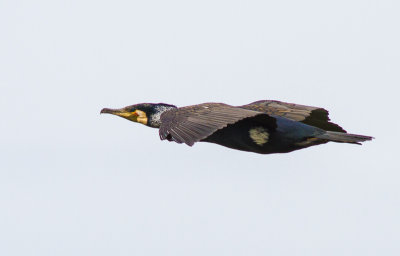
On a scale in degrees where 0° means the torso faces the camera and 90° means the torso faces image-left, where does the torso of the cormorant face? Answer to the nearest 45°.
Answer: approximately 90°
